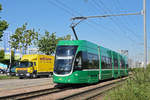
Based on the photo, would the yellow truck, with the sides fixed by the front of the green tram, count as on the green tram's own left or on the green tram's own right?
on the green tram's own right

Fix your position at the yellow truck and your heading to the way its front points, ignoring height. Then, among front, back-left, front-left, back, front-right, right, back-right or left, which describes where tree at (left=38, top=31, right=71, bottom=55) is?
back-right

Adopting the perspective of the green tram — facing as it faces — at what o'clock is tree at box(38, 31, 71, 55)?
The tree is roughly at 4 o'clock from the green tram.

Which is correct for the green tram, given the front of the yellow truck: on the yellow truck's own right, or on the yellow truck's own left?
on the yellow truck's own left

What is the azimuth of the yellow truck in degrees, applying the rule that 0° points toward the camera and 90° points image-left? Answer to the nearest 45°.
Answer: approximately 45°

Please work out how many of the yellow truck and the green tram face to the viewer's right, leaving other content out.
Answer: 0

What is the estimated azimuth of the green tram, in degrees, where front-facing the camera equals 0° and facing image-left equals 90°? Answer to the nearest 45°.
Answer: approximately 45°
